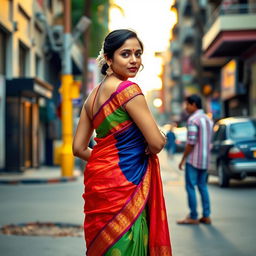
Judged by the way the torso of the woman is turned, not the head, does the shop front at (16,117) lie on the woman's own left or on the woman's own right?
on the woman's own left

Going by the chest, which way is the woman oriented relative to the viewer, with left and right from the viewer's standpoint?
facing away from the viewer and to the right of the viewer

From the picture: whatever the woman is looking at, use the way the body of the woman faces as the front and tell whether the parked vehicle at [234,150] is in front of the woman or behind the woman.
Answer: in front

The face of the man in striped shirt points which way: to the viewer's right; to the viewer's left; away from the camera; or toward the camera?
to the viewer's left

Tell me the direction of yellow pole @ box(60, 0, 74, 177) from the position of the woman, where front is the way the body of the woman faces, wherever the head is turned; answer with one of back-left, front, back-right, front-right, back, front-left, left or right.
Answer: front-left
